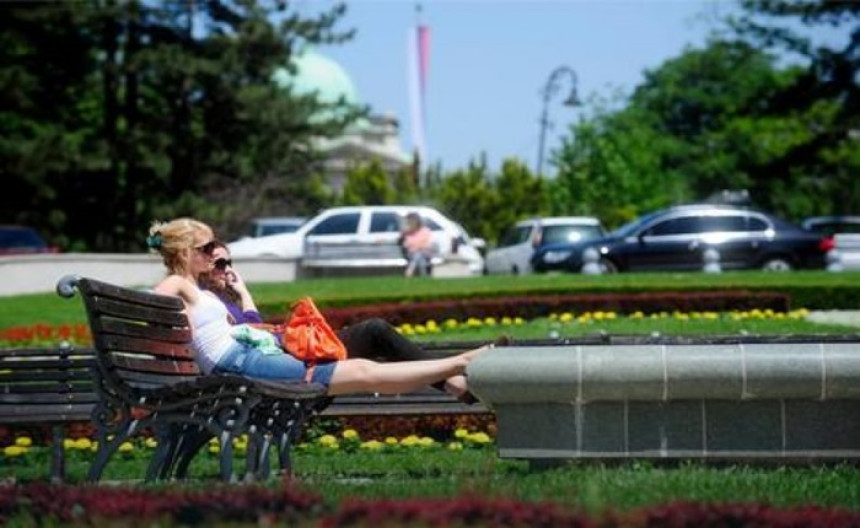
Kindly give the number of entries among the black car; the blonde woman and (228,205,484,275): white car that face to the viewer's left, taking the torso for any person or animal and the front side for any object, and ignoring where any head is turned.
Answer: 2

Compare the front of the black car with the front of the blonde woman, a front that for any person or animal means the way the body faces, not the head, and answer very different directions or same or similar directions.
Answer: very different directions

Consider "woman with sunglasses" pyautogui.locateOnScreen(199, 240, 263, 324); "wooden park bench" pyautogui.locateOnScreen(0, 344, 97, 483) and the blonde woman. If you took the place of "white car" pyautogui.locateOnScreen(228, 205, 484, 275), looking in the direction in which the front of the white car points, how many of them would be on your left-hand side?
3

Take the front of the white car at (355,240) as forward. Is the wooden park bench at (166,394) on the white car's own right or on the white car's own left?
on the white car's own left

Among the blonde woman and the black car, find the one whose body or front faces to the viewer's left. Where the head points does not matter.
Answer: the black car

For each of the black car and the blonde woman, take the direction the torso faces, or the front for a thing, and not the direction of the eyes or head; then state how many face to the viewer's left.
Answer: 1

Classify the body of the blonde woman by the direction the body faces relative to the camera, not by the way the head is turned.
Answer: to the viewer's right

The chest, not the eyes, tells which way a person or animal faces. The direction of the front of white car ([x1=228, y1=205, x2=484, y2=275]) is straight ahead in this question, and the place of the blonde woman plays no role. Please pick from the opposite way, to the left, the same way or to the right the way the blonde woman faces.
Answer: the opposite way

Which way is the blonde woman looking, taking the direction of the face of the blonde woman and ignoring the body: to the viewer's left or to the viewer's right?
to the viewer's right

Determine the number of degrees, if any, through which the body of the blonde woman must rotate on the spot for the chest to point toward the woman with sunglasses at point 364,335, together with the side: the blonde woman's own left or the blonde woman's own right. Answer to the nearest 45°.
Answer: approximately 45° to the blonde woman's own left

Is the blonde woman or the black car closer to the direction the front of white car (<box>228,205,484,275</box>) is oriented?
the blonde woman

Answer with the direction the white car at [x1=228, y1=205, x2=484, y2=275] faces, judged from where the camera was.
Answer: facing to the left of the viewer

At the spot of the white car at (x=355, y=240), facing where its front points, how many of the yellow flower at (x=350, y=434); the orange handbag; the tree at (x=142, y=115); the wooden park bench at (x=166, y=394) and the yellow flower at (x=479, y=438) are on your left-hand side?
4

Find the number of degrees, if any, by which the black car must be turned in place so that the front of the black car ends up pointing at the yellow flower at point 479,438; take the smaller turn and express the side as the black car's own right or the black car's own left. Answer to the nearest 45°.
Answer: approximately 90° to the black car's own left

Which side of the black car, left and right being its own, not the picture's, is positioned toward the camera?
left
